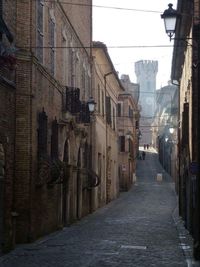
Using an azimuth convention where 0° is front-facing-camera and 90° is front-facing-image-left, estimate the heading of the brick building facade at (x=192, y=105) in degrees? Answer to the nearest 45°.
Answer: approximately 90°

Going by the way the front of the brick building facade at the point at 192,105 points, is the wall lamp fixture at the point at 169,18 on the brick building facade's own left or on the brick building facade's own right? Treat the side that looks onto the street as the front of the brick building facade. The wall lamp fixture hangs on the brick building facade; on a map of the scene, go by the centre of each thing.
on the brick building facade's own left

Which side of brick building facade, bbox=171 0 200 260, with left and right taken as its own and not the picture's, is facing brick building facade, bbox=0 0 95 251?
front

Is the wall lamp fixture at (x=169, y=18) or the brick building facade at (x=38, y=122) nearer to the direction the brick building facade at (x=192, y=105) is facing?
the brick building facade
